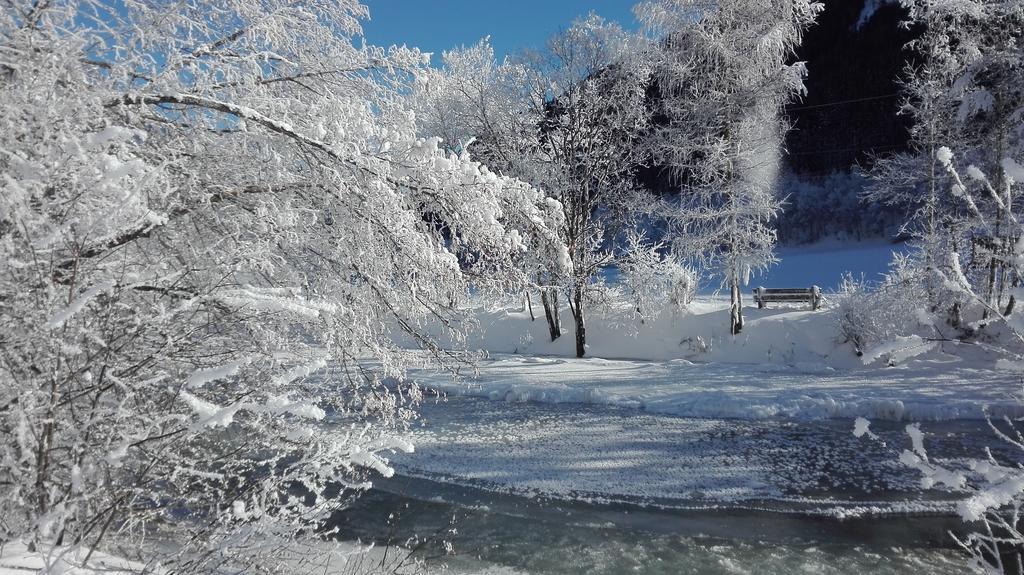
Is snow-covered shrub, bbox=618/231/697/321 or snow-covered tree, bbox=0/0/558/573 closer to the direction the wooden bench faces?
the snow-covered tree

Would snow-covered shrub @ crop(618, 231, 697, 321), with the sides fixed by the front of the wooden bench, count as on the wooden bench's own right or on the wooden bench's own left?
on the wooden bench's own right

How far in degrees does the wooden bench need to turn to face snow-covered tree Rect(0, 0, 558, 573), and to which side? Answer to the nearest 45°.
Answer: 0° — it already faces it

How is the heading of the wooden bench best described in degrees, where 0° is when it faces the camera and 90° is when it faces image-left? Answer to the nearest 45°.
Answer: approximately 0°

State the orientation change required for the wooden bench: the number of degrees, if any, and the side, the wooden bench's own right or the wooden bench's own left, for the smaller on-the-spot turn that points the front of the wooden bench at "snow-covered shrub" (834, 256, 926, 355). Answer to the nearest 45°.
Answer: approximately 45° to the wooden bench's own left

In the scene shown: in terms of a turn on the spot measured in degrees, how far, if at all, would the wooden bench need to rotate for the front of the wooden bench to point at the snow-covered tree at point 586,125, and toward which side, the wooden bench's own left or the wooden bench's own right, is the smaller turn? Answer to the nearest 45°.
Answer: approximately 45° to the wooden bench's own right

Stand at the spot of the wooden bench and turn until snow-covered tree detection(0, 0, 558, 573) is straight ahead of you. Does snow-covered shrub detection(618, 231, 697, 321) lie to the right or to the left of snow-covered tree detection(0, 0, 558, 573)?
right
